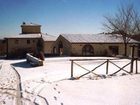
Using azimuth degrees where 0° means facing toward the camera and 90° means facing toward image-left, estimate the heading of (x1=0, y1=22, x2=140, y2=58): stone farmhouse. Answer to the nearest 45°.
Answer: approximately 0°
